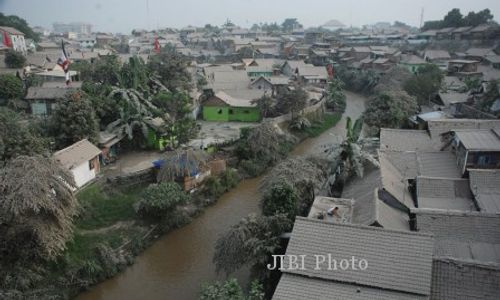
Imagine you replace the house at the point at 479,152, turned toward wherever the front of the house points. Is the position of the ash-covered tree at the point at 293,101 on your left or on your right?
on your right

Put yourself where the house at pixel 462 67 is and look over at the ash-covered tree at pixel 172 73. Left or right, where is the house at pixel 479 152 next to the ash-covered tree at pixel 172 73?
left

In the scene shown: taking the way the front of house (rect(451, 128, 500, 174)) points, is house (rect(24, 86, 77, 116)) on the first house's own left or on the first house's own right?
on the first house's own right

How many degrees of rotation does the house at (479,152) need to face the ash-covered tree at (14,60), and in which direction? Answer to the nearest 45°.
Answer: approximately 90° to its right

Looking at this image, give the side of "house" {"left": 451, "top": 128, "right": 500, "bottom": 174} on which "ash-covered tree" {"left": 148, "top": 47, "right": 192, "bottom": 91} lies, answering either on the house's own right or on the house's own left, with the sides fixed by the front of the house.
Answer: on the house's own right
